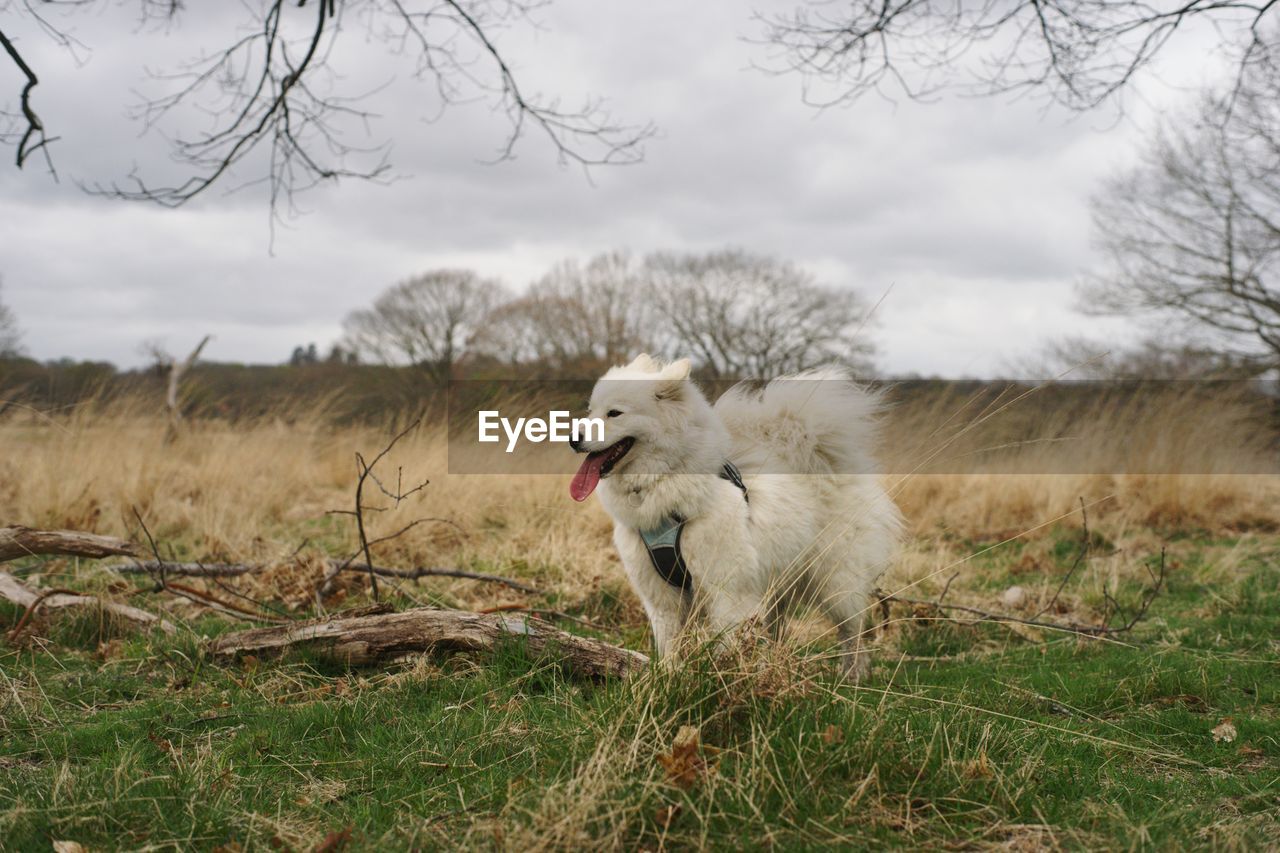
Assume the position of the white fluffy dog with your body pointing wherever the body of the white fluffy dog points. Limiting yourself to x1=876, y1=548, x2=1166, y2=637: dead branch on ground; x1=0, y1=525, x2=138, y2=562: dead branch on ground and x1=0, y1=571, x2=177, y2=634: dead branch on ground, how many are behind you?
1

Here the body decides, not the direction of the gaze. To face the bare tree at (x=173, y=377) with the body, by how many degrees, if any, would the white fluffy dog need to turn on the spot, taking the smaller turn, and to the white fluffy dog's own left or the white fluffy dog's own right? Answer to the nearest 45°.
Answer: approximately 90° to the white fluffy dog's own right

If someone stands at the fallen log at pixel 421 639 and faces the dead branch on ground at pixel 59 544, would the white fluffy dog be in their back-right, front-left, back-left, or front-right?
back-right

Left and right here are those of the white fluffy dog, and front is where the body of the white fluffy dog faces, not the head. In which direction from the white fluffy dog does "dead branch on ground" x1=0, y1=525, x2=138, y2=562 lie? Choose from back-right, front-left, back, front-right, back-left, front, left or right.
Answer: front-right

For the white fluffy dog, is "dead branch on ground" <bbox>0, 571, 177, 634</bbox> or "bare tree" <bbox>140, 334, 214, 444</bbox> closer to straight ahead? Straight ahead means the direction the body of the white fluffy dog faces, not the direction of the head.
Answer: the dead branch on ground

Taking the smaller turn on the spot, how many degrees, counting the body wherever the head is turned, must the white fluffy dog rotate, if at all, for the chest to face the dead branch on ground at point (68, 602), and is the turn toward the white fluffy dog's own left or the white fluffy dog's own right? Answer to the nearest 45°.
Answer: approximately 45° to the white fluffy dog's own right

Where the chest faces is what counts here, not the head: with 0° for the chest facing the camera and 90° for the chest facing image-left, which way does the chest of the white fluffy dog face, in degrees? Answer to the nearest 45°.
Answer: approximately 45°

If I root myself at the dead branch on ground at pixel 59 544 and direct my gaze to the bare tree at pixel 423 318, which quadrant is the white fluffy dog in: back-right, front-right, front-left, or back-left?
back-right

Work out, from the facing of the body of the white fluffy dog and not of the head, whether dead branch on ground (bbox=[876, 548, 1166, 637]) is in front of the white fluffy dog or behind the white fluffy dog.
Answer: behind

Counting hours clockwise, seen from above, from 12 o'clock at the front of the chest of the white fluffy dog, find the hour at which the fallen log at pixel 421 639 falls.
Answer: The fallen log is roughly at 1 o'clock from the white fluffy dog.
